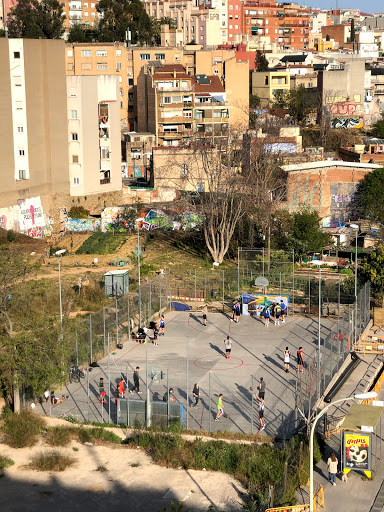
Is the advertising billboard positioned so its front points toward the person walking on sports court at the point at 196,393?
no

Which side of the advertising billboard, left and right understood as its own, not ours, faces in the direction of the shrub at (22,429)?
right

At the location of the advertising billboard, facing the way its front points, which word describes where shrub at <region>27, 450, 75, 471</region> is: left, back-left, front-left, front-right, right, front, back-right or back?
right

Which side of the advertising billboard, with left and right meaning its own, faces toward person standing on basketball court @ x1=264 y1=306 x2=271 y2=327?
back

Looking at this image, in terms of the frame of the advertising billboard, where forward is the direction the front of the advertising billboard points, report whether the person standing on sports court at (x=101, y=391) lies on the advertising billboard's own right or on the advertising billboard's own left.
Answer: on the advertising billboard's own right

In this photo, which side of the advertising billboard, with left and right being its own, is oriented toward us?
front

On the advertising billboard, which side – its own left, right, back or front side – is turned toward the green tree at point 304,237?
back

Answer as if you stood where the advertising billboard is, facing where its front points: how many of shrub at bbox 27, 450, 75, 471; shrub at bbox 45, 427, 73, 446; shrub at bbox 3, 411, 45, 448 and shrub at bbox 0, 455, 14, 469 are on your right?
4
